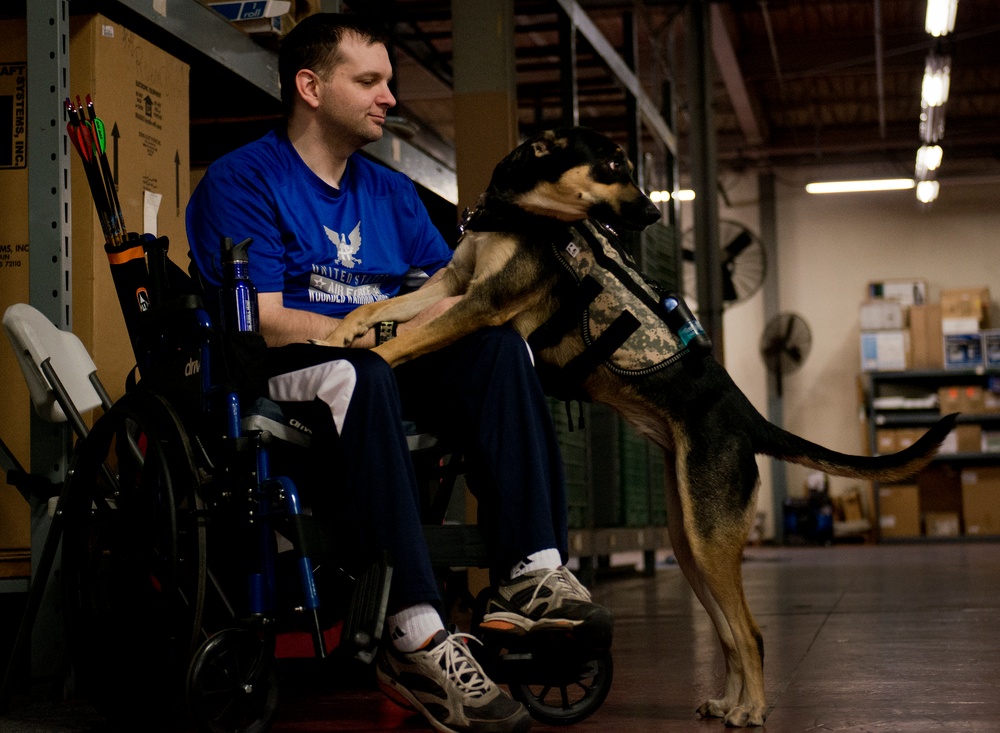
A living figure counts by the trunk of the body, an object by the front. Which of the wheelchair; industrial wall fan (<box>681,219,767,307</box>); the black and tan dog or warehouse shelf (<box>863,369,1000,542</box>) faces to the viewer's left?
the black and tan dog

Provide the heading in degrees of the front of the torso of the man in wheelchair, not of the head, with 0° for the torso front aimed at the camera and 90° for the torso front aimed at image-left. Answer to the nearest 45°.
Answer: approximately 315°

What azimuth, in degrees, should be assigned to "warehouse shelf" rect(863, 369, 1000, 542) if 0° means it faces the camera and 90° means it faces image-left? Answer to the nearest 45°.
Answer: approximately 0°

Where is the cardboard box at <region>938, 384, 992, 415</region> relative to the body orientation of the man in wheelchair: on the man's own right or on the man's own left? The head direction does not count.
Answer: on the man's own left

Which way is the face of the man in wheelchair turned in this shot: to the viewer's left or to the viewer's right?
to the viewer's right

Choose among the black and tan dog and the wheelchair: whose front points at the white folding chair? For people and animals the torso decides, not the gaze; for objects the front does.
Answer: the black and tan dog

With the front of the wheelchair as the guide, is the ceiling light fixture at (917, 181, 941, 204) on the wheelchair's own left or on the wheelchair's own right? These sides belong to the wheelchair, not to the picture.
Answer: on the wheelchair's own left

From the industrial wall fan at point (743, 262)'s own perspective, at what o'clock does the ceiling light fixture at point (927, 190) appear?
The ceiling light fixture is roughly at 7 o'clock from the industrial wall fan.

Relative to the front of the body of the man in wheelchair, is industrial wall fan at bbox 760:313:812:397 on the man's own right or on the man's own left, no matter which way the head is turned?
on the man's own left

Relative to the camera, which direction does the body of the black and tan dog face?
to the viewer's left

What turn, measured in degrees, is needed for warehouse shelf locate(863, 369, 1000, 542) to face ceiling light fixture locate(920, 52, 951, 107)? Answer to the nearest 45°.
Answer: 0° — it already faces it
